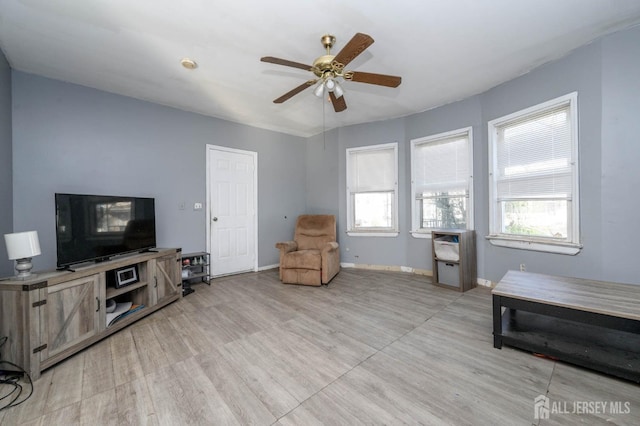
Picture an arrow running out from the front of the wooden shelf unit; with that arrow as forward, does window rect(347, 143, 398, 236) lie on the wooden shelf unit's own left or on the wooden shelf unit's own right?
on the wooden shelf unit's own right

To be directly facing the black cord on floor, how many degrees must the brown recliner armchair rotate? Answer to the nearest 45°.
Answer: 0° — it already faces it

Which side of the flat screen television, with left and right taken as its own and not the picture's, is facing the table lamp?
right

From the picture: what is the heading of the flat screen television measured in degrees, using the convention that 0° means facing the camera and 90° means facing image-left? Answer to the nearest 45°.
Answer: approximately 315°

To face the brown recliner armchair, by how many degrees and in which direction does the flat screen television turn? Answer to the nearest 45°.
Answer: approximately 45° to its left

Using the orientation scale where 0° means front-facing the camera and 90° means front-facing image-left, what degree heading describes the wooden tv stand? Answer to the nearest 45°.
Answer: approximately 315°

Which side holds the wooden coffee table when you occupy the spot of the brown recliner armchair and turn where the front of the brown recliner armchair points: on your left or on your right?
on your left

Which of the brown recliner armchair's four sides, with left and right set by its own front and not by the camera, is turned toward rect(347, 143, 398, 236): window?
back
